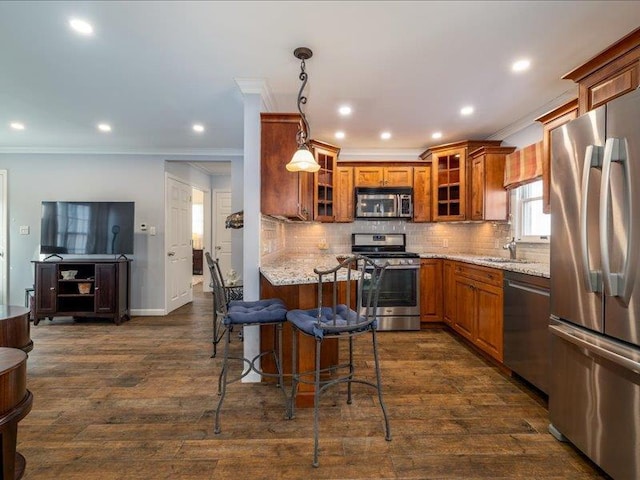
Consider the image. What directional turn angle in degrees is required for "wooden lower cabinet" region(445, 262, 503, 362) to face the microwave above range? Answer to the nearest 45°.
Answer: approximately 90° to its right

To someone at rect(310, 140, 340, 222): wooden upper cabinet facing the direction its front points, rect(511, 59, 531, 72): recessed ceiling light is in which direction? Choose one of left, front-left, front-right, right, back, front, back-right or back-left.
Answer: front

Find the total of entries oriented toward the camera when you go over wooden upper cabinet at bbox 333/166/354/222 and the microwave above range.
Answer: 2

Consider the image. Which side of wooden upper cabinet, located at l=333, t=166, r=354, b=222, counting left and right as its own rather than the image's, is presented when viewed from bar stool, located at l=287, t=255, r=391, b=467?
front

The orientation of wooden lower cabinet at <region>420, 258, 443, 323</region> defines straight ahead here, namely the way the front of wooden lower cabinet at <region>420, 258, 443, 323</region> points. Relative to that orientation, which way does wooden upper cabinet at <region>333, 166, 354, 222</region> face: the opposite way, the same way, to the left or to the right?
the same way

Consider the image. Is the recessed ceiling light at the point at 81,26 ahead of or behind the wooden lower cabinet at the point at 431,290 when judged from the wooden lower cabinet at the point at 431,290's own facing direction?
ahead

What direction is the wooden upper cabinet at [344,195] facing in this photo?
toward the camera

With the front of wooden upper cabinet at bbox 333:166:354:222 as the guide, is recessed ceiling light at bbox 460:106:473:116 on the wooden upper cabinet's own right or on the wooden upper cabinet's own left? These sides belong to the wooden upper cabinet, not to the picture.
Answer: on the wooden upper cabinet's own left

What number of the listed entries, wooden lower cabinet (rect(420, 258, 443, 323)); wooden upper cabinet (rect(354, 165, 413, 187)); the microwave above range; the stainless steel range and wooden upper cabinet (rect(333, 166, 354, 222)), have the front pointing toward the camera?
5

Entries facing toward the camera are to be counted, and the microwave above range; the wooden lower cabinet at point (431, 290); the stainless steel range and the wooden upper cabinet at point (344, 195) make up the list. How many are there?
4

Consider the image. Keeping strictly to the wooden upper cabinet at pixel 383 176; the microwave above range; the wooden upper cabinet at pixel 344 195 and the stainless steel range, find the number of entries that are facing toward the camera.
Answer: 4

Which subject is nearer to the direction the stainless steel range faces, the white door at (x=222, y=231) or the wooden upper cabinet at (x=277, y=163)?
the wooden upper cabinet

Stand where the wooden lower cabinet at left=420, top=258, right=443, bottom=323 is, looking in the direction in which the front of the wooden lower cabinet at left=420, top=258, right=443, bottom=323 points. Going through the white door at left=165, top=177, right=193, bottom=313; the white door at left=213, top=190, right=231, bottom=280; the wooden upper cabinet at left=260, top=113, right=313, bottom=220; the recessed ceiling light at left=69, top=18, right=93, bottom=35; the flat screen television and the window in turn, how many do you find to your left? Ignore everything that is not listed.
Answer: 1

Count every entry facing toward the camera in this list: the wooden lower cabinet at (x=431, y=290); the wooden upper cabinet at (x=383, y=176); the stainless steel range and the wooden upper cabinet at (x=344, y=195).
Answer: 4

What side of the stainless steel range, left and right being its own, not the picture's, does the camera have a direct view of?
front
